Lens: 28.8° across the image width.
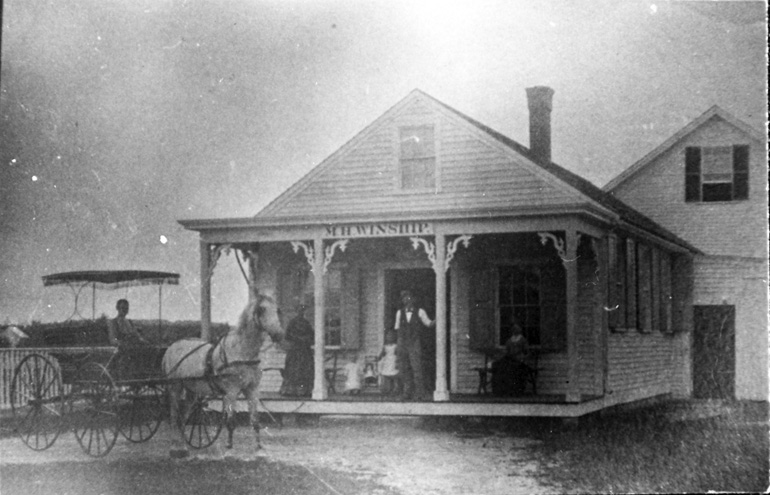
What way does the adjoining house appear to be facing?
toward the camera

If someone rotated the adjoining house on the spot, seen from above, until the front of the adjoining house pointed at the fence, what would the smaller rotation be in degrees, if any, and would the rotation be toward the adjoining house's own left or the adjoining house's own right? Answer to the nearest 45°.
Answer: approximately 45° to the adjoining house's own right

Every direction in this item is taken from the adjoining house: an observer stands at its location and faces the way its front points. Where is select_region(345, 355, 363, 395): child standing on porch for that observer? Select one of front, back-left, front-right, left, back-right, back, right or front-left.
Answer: right

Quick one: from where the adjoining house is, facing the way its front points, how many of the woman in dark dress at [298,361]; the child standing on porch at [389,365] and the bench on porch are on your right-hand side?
3

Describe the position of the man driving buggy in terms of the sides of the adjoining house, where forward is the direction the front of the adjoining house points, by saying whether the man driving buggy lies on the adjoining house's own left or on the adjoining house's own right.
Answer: on the adjoining house's own right

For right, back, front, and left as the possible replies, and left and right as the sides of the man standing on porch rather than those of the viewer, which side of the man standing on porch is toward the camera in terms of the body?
front

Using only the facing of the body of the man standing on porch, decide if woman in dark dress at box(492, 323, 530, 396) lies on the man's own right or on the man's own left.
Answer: on the man's own left

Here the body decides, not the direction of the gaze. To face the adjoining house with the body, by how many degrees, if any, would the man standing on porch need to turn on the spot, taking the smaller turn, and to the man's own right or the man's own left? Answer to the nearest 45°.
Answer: approximately 90° to the man's own left

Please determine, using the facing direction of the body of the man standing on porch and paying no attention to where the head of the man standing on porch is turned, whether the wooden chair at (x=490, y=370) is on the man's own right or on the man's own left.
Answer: on the man's own left

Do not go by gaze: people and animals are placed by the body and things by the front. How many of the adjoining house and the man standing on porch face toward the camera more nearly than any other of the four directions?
2
